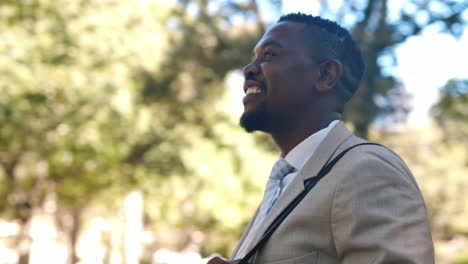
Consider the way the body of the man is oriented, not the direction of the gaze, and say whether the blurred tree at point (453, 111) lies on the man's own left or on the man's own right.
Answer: on the man's own right

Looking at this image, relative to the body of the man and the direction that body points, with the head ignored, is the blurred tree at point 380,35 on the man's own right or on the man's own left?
on the man's own right

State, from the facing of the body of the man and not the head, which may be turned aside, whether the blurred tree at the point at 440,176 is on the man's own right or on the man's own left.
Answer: on the man's own right

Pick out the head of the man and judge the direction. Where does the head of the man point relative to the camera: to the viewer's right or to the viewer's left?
to the viewer's left

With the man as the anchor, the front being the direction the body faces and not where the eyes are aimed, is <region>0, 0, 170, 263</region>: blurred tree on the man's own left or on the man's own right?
on the man's own right

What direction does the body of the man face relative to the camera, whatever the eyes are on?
to the viewer's left
